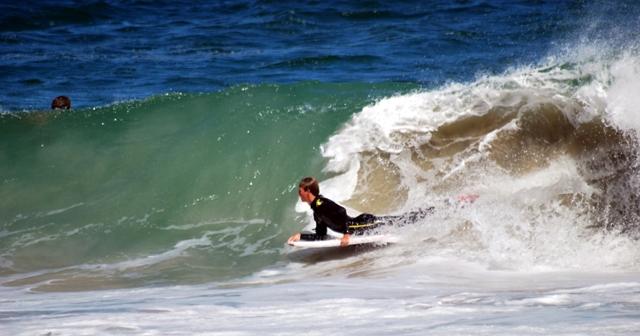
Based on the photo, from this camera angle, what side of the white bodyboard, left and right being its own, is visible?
left
